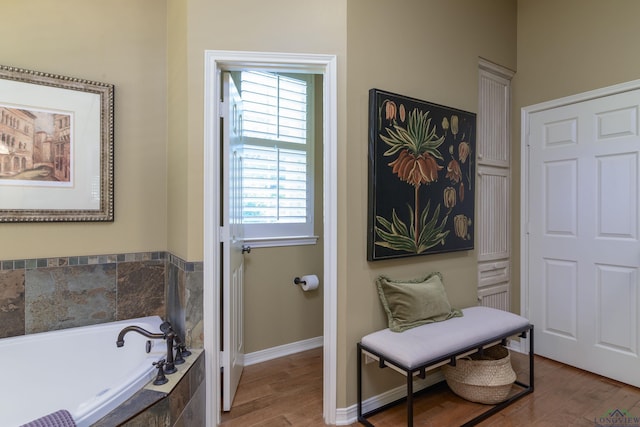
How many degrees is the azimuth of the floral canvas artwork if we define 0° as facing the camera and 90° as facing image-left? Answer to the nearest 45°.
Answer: approximately 315°

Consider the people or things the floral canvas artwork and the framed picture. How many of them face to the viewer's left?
0

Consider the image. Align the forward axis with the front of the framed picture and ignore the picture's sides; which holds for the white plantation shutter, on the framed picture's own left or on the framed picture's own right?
on the framed picture's own left

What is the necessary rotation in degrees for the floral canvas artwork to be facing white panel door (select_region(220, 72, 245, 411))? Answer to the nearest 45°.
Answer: approximately 90° to its right

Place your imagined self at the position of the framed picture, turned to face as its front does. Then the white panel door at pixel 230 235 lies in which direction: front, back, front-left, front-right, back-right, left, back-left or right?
front-left

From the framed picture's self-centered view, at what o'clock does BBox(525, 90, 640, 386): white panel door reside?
The white panel door is roughly at 10 o'clock from the framed picture.

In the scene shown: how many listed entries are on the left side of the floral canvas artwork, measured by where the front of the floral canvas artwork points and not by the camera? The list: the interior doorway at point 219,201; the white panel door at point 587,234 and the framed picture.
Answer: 1

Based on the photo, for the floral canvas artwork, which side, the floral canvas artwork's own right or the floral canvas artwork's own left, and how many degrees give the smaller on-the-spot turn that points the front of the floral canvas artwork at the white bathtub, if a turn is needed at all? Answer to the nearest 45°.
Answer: approximately 90° to the floral canvas artwork's own right

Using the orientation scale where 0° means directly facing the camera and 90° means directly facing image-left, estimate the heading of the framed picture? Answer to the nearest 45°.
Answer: approximately 0°

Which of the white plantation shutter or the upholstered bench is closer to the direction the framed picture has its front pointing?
the upholstered bench

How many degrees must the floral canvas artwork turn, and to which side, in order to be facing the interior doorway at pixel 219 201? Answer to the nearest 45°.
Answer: approximately 90° to its right

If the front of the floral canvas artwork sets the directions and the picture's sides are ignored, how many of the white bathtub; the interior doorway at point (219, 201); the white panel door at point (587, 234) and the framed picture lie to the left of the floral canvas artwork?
1

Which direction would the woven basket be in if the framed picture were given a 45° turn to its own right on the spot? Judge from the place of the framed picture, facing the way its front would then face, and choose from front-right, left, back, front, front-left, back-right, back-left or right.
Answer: left
